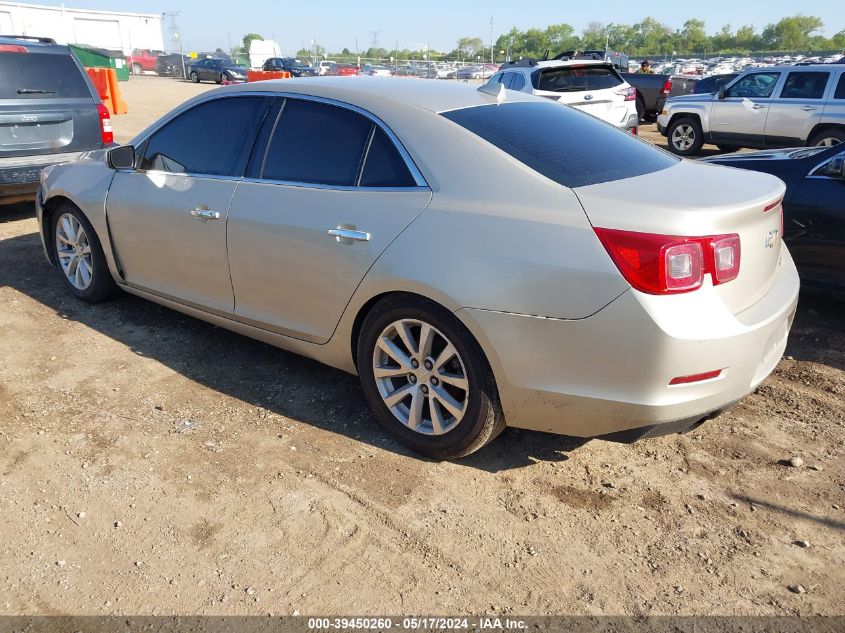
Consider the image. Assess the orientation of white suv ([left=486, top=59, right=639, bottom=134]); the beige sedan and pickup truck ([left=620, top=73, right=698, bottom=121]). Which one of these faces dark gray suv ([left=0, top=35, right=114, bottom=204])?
the beige sedan

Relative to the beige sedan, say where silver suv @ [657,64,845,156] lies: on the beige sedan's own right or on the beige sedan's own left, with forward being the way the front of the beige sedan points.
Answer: on the beige sedan's own right

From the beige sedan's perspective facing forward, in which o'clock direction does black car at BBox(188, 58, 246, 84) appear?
The black car is roughly at 1 o'clock from the beige sedan.

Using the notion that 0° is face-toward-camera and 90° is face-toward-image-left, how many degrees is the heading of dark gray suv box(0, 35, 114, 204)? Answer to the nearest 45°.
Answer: approximately 180°

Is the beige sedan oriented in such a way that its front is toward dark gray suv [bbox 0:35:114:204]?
yes

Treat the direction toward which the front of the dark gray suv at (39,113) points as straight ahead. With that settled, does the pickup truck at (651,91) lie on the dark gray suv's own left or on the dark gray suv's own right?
on the dark gray suv's own right

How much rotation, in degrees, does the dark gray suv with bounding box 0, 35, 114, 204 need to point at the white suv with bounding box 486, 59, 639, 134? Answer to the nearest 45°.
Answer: approximately 90° to its right

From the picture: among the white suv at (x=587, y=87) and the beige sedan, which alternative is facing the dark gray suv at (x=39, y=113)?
the beige sedan

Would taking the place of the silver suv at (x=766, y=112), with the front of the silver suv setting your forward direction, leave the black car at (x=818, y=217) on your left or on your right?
on your left

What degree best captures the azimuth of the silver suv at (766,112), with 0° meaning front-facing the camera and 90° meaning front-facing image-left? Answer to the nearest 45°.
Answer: approximately 90°

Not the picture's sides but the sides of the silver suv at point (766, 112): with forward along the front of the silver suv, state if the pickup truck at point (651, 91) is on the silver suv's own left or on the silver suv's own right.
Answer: on the silver suv's own right

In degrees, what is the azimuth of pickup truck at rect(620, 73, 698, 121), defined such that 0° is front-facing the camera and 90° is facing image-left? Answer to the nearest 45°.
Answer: approximately 135°

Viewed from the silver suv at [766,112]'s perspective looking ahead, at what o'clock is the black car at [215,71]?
The black car is roughly at 1 o'clock from the silver suv.

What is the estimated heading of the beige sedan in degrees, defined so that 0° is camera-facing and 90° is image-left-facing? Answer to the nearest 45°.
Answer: approximately 135°
